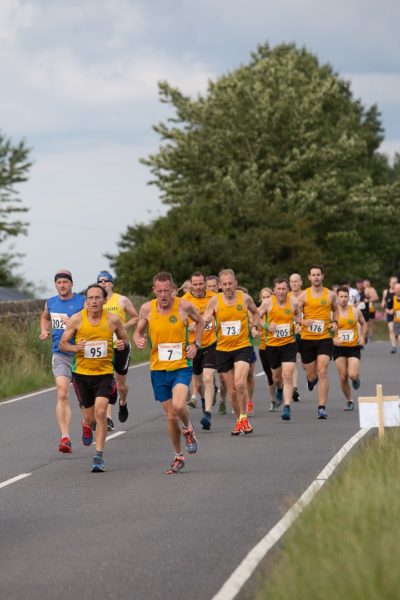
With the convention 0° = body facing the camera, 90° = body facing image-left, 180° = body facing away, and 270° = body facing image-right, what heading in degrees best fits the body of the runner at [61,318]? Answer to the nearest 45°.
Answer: approximately 0°

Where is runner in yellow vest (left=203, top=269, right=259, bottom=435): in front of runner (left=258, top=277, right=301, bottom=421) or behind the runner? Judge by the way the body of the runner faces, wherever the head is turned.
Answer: in front

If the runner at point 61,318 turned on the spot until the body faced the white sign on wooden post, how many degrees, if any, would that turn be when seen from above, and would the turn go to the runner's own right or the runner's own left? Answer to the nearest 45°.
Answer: approximately 45° to the runner's own left

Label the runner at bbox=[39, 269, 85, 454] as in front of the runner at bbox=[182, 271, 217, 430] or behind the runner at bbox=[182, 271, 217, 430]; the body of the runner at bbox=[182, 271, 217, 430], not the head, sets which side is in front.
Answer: in front
